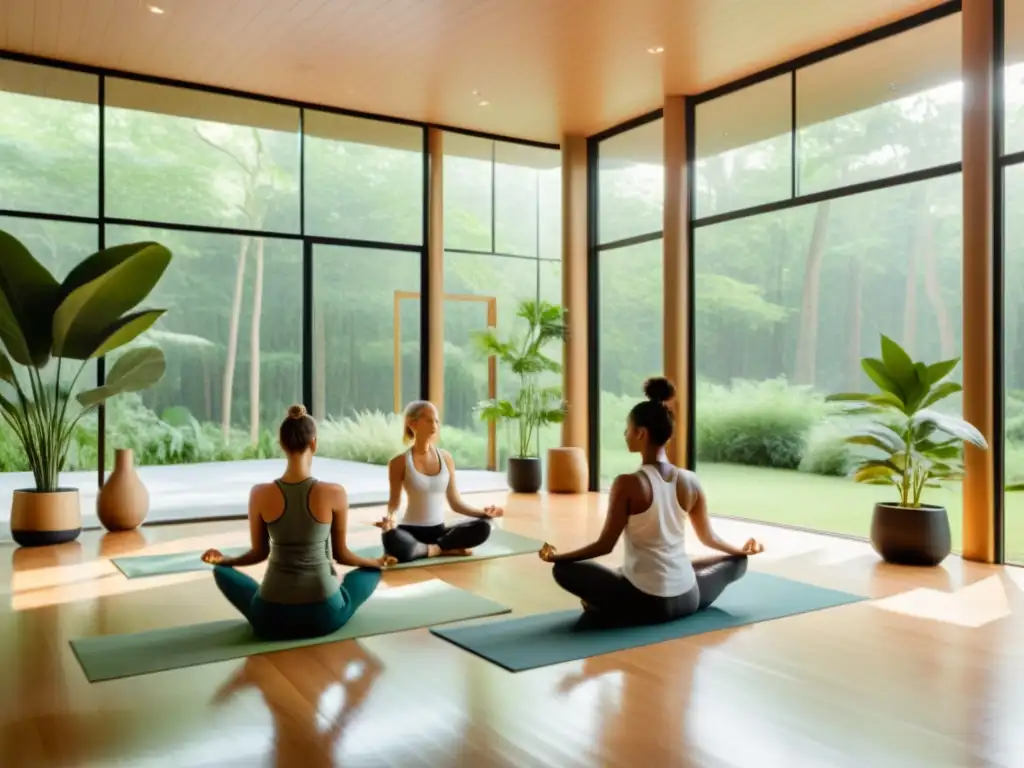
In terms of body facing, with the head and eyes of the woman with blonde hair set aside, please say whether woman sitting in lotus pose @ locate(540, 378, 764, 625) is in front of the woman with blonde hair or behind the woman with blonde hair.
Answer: in front

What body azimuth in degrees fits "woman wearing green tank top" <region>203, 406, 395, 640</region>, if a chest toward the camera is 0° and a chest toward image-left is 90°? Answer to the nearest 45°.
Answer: approximately 180°

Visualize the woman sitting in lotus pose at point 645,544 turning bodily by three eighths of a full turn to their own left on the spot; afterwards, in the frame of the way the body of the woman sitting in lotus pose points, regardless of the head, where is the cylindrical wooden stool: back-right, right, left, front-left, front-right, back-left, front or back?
back

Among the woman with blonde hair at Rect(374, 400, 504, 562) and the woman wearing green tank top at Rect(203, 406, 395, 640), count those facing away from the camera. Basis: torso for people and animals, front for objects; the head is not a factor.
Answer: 1

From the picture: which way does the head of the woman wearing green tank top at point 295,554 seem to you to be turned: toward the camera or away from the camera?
away from the camera

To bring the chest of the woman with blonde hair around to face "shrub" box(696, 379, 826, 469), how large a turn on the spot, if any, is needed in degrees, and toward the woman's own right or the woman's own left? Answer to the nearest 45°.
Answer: approximately 90° to the woman's own left

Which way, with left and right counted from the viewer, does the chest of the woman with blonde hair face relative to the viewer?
facing the viewer and to the right of the viewer

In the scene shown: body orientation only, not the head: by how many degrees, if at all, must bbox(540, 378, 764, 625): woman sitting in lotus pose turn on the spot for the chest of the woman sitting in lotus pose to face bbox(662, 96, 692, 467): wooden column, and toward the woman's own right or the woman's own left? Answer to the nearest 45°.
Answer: approximately 45° to the woman's own right

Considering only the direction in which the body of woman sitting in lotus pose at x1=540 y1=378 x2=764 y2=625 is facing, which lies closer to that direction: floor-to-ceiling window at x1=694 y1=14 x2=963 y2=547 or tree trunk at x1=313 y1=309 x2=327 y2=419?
the tree trunk

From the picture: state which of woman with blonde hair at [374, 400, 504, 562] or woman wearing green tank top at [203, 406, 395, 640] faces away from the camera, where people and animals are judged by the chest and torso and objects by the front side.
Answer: the woman wearing green tank top

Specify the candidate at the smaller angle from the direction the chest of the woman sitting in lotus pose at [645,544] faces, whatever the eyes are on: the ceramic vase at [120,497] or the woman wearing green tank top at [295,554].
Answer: the ceramic vase

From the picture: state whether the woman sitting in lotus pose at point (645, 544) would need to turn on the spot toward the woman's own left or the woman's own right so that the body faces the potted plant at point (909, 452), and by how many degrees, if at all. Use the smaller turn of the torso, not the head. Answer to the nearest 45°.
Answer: approximately 90° to the woman's own right

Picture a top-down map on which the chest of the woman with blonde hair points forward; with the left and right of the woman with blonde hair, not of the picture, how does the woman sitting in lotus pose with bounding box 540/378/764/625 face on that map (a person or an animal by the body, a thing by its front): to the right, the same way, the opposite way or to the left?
the opposite way

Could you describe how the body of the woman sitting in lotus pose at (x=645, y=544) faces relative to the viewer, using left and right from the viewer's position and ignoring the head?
facing away from the viewer and to the left of the viewer
